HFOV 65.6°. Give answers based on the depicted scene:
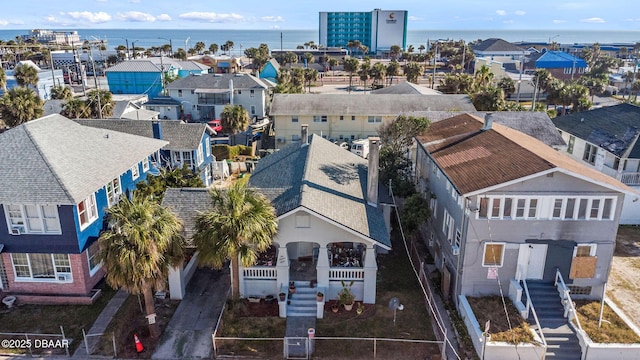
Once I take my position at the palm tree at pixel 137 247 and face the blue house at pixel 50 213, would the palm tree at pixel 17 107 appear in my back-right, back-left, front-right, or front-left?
front-right

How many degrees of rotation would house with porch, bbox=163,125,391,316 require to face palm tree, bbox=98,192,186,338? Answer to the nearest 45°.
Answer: approximately 45° to its right

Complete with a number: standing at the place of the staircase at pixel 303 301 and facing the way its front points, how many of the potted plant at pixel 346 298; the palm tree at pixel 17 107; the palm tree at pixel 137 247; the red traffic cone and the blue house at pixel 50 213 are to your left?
1

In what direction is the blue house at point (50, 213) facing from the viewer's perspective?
toward the camera

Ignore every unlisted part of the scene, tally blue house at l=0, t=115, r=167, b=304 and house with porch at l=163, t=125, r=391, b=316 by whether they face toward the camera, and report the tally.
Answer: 2

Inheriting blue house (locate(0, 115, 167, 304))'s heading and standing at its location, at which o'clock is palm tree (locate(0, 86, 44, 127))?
The palm tree is roughly at 6 o'clock from the blue house.

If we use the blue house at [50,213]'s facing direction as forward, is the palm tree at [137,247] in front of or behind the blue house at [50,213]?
in front

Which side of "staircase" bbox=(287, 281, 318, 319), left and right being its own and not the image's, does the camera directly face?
front

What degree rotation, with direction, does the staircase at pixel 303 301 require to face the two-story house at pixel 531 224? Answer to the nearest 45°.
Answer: approximately 90° to its left

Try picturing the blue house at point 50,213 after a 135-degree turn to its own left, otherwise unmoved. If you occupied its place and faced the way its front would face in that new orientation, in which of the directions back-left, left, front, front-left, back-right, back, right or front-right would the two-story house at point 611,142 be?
front-right

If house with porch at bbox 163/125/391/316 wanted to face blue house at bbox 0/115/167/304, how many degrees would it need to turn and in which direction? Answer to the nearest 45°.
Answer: approximately 90° to its right
